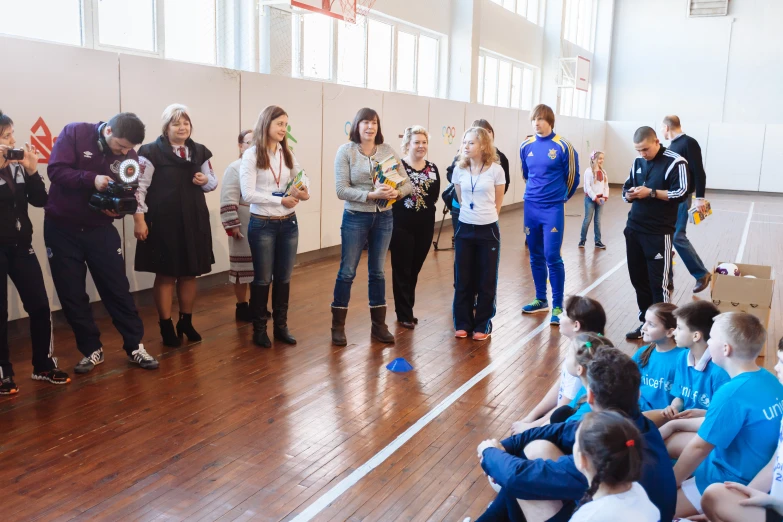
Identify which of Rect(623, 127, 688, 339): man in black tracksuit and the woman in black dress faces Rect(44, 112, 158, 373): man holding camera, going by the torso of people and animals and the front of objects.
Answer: the man in black tracksuit

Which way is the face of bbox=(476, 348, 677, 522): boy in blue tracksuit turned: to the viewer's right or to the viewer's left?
to the viewer's left

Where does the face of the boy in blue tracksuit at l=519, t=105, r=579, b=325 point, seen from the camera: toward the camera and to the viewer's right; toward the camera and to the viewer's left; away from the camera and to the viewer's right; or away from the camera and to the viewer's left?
toward the camera and to the viewer's left

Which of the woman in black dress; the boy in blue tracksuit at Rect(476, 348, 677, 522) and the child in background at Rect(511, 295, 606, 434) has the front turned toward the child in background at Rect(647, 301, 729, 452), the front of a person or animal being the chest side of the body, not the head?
the woman in black dress

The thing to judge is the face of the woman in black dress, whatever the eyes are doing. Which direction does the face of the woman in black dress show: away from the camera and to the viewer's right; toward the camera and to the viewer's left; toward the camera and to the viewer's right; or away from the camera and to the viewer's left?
toward the camera and to the viewer's right

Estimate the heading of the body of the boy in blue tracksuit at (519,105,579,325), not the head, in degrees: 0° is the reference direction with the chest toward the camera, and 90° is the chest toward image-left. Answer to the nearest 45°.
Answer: approximately 45°

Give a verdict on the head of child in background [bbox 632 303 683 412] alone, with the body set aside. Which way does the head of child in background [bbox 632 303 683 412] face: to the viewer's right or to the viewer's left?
to the viewer's left

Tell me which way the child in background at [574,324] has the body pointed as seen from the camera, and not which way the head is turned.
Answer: to the viewer's left

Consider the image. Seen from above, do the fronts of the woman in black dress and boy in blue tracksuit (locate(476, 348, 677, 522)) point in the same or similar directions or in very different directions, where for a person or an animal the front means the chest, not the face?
very different directions
